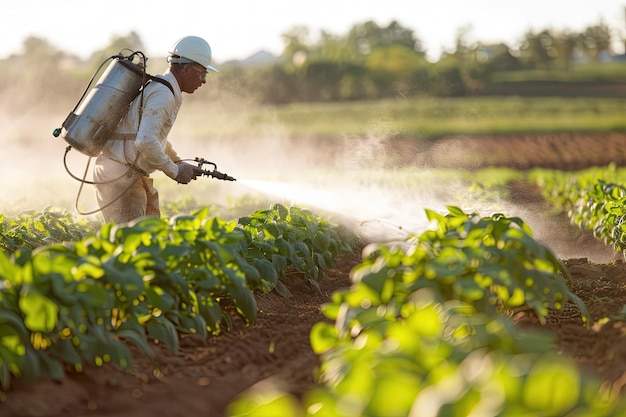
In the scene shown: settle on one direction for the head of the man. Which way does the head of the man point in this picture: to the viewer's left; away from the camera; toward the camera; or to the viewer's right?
to the viewer's right

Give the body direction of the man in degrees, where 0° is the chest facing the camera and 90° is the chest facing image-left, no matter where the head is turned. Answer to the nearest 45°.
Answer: approximately 270°
